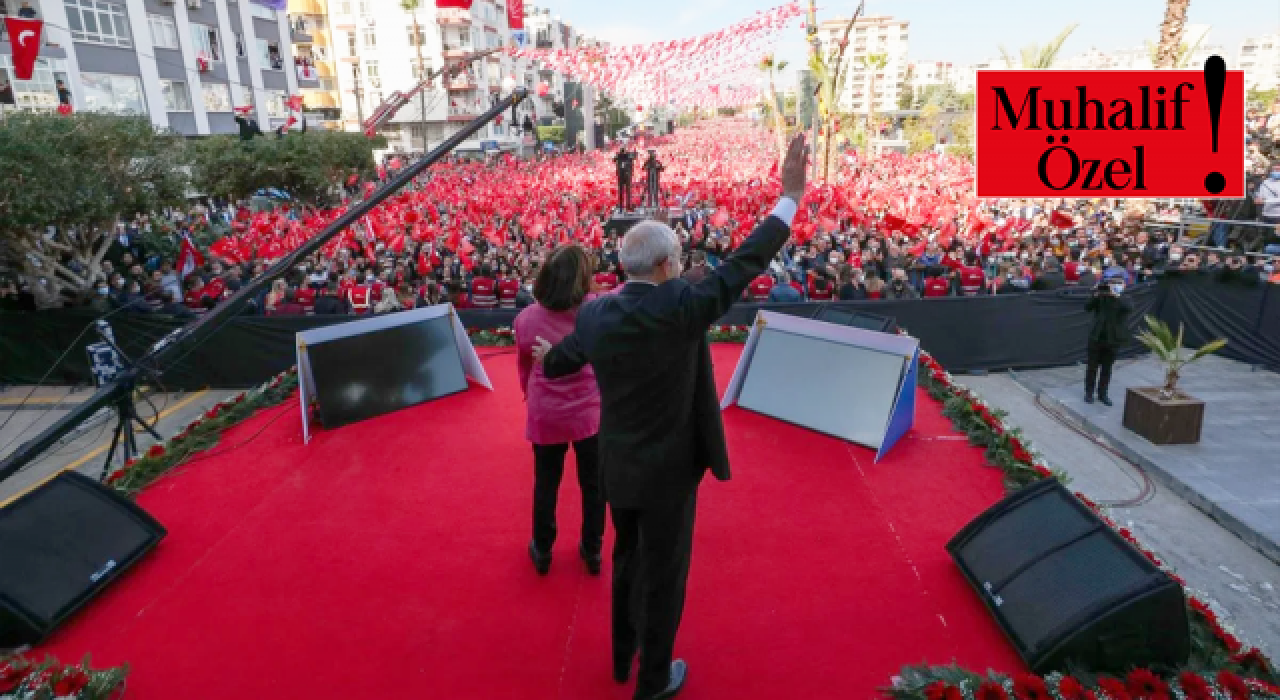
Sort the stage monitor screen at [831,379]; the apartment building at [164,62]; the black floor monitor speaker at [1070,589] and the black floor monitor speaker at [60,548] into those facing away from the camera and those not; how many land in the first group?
0

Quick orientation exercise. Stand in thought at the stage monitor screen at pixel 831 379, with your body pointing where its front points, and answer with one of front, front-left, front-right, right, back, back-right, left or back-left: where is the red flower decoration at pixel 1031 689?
front-left

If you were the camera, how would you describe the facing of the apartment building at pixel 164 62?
facing the viewer and to the right of the viewer

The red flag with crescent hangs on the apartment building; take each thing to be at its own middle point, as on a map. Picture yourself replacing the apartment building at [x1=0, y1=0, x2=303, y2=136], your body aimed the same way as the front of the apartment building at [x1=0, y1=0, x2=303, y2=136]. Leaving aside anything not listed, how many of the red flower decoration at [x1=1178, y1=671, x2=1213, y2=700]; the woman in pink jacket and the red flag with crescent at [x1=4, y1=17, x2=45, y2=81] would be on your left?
0

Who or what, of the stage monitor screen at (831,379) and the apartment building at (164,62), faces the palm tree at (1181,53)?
the apartment building

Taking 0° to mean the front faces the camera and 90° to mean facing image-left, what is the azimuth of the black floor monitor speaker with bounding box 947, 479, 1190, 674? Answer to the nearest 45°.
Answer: approximately 45°

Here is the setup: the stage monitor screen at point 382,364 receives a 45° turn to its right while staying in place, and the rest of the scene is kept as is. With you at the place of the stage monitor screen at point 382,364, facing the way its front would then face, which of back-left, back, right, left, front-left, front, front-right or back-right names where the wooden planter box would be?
left

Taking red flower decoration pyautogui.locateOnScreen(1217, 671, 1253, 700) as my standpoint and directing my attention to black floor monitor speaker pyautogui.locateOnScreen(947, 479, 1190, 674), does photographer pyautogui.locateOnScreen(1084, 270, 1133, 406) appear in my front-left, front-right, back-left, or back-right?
front-right

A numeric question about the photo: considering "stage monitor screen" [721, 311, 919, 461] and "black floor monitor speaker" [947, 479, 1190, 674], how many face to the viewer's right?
0

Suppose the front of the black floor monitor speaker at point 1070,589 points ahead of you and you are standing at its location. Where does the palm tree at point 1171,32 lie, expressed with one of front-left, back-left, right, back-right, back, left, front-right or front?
back-right

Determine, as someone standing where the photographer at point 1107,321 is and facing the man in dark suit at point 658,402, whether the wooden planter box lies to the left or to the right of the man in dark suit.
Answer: left

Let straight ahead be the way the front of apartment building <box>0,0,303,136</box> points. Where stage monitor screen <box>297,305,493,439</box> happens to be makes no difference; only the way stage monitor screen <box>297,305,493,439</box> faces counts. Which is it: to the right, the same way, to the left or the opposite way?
the same way

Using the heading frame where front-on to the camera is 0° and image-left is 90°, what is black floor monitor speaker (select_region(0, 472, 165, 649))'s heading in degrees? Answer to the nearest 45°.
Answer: approximately 315°

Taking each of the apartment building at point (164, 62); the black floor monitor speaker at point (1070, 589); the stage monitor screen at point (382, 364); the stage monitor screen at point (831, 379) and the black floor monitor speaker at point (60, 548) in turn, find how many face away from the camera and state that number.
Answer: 0

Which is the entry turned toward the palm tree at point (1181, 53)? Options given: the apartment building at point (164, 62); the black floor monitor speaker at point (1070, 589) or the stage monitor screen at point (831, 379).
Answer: the apartment building

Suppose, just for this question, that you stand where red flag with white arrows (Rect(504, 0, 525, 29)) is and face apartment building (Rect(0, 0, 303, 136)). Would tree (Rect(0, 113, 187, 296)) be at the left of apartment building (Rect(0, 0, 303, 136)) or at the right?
left

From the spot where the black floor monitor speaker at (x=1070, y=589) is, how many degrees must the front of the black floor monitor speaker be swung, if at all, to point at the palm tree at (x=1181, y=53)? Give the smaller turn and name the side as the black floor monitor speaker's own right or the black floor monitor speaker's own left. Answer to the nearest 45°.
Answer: approximately 135° to the black floor monitor speaker's own right

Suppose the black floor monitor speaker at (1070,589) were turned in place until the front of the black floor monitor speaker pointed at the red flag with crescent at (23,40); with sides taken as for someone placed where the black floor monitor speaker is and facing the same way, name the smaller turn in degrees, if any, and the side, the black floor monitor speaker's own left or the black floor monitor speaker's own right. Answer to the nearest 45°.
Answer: approximately 45° to the black floor monitor speaker's own right

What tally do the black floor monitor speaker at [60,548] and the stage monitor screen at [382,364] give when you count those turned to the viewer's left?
0
